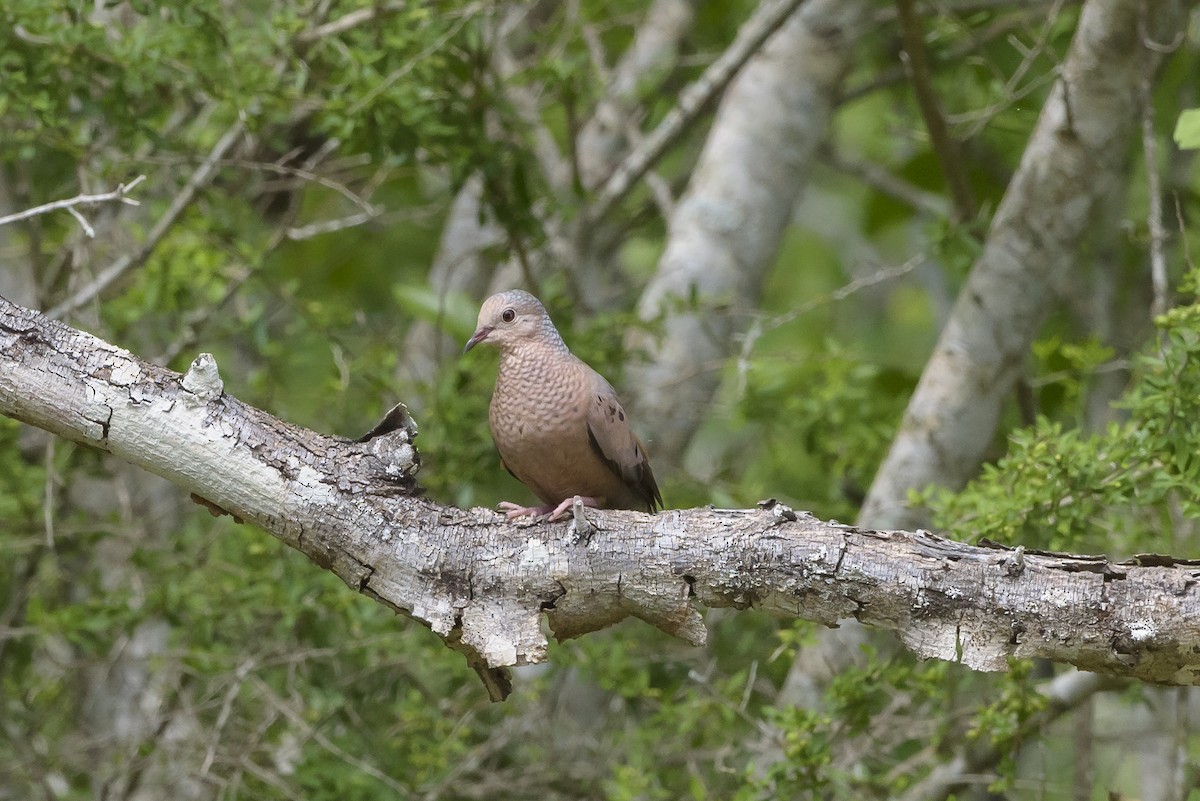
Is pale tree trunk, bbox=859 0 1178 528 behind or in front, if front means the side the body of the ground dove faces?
behind

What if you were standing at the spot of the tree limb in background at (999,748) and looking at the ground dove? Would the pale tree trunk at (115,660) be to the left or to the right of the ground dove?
right

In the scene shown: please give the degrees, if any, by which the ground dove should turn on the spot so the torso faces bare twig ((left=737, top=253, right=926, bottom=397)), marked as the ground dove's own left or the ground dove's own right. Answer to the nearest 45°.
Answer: approximately 180°

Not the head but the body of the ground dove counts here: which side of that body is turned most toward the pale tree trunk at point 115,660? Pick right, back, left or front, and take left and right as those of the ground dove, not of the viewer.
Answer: right

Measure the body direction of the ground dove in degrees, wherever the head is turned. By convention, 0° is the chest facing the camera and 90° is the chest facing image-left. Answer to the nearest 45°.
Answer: approximately 45°
